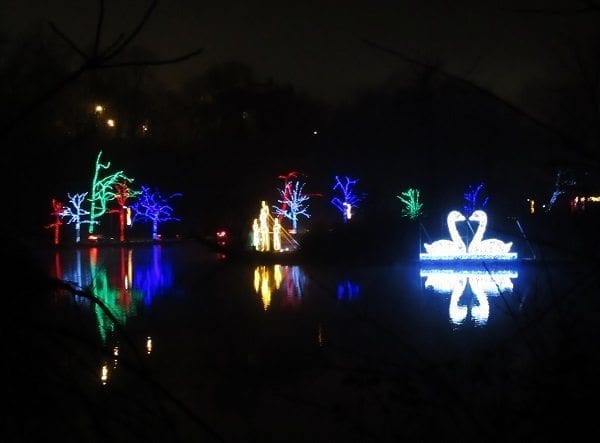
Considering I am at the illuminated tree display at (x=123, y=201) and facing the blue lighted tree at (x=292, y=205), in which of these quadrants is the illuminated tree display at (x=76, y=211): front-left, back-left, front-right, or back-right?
back-right

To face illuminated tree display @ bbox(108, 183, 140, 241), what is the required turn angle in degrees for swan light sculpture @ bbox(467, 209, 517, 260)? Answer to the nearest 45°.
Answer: approximately 45° to its right

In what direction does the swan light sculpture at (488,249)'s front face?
to the viewer's left

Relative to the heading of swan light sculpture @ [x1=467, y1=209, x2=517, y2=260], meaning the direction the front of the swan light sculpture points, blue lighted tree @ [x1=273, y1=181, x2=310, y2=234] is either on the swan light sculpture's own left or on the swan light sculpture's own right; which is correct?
on the swan light sculpture's own right

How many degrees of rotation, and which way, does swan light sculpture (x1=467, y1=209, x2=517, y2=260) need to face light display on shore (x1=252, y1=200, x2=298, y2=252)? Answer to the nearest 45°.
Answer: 0° — it already faces it
